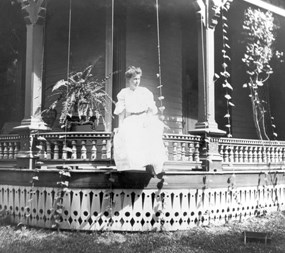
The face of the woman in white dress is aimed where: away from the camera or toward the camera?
toward the camera

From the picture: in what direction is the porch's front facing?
toward the camera
